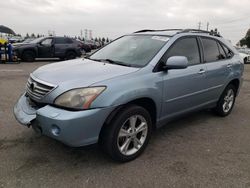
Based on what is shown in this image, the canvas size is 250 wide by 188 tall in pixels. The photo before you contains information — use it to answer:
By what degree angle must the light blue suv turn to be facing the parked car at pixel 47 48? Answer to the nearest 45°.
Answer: approximately 135° to its right

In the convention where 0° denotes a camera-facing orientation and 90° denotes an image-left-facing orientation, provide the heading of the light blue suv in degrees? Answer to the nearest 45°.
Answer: approximately 45°
